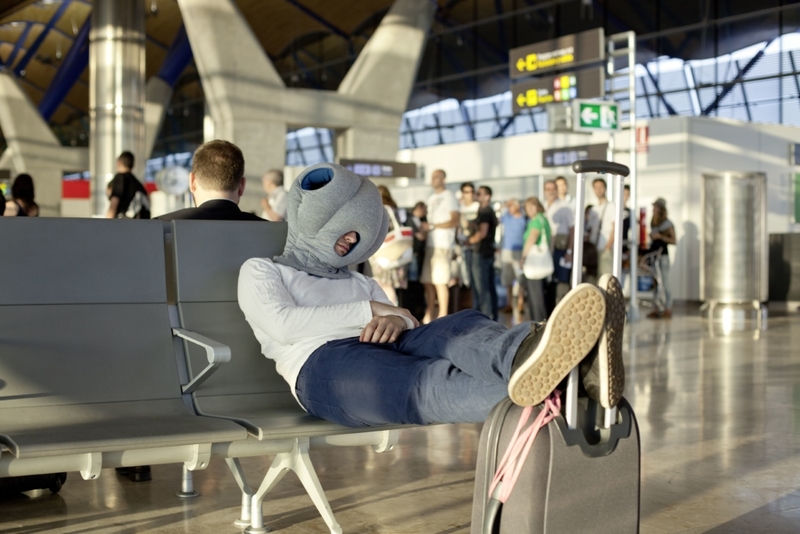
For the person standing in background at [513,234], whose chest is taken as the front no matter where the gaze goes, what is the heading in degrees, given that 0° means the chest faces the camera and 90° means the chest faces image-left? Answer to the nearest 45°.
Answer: approximately 0°

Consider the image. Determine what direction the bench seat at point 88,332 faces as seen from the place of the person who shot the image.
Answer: facing the viewer and to the right of the viewer

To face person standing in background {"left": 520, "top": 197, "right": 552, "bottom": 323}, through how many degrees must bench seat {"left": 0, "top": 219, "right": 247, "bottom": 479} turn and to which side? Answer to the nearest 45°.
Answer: approximately 90° to its left

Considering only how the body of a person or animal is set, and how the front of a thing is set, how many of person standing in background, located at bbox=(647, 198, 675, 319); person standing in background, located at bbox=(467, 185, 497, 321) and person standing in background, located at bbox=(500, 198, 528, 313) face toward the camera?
1

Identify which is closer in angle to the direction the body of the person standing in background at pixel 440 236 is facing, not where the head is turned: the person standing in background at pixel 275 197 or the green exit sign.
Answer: the person standing in background

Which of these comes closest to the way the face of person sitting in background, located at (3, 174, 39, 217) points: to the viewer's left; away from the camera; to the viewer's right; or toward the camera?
away from the camera

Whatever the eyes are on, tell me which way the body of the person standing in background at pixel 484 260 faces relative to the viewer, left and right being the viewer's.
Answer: facing to the left of the viewer

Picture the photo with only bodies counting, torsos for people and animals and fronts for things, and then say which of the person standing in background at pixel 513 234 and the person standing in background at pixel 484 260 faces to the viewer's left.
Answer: the person standing in background at pixel 484 260

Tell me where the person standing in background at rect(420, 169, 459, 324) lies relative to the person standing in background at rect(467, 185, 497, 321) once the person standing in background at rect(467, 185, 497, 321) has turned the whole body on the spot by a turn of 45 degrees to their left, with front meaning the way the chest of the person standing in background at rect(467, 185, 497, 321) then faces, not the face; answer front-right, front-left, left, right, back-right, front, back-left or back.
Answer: front

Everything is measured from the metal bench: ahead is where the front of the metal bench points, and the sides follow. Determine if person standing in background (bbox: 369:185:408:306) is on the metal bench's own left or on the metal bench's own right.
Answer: on the metal bench's own left

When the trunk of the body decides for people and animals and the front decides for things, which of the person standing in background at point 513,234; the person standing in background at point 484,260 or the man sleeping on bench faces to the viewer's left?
the person standing in background at point 484,260

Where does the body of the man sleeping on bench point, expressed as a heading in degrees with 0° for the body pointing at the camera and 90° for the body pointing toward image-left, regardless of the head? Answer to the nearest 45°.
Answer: approximately 315°
